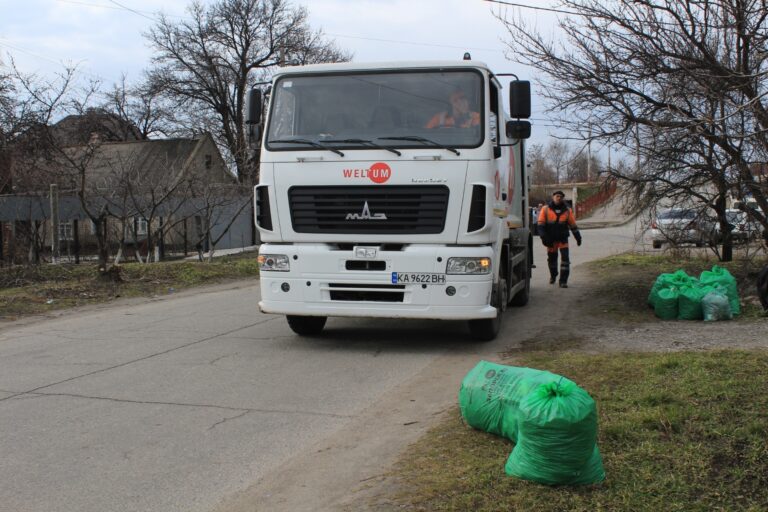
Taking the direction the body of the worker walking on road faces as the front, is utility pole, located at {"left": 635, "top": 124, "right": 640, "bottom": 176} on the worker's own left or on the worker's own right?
on the worker's own left

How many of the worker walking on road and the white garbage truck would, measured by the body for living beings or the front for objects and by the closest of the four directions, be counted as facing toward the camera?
2

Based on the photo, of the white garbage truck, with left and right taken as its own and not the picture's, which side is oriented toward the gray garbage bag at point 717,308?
left

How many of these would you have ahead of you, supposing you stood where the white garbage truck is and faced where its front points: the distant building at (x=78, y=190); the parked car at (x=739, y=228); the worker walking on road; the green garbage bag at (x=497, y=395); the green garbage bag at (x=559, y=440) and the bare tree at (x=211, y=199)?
2

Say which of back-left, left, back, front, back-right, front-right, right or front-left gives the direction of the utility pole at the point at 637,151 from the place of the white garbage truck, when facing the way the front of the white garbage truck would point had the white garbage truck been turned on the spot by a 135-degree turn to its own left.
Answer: front

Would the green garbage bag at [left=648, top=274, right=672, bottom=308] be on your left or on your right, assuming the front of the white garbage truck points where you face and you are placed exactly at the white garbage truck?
on your left

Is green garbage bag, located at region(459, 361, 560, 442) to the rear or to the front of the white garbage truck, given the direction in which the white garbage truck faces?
to the front

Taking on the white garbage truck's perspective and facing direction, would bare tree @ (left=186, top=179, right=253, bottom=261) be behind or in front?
behind

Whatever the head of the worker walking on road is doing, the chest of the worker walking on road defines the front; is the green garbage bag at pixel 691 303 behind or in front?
in front

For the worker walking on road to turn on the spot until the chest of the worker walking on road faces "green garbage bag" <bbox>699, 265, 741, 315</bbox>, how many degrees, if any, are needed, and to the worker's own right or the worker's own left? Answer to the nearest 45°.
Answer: approximately 45° to the worker's own left

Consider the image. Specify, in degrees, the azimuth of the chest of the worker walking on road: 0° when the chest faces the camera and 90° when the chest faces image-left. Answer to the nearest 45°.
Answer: approximately 0°

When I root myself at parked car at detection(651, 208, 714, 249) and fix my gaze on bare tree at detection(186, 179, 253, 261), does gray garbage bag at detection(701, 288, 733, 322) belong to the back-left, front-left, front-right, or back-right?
front-left
